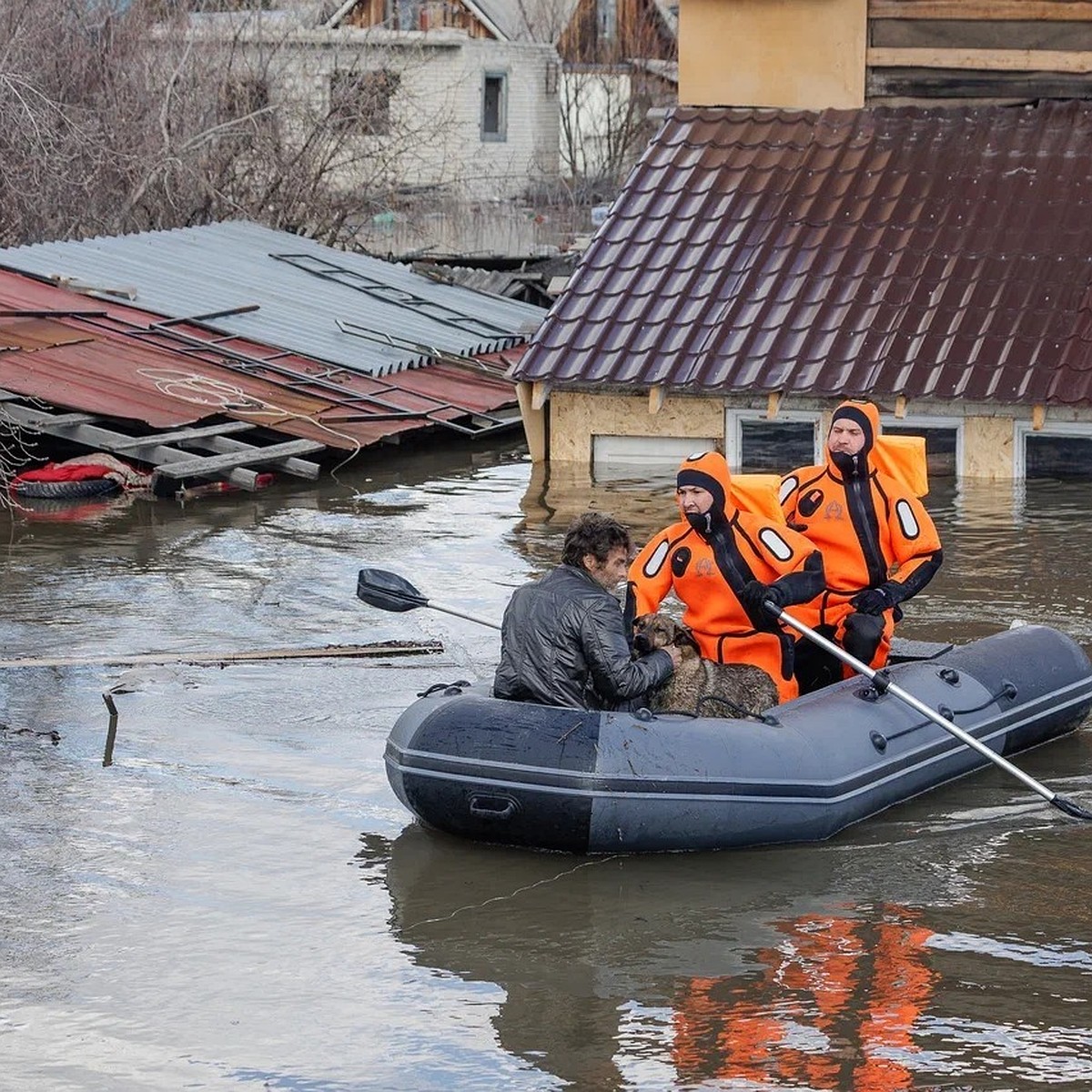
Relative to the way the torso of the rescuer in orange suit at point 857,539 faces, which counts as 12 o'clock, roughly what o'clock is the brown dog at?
The brown dog is roughly at 1 o'clock from the rescuer in orange suit.

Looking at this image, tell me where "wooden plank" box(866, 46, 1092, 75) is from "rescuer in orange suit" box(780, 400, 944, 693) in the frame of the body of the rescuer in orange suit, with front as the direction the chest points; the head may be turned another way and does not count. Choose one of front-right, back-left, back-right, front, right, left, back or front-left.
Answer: back

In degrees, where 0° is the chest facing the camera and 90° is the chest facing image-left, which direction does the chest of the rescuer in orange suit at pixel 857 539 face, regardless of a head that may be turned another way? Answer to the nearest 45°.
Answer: approximately 0°

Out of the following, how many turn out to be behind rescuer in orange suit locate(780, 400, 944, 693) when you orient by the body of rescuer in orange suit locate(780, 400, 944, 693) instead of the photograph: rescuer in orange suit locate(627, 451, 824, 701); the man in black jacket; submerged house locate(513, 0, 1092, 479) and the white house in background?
2

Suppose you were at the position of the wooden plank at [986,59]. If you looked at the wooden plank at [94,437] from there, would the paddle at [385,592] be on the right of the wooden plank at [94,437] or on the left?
left

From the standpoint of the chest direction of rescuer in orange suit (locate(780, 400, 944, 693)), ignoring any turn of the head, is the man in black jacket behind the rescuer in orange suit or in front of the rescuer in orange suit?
in front

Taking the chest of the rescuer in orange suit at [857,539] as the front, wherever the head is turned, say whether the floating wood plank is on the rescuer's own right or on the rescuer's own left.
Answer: on the rescuer's own right

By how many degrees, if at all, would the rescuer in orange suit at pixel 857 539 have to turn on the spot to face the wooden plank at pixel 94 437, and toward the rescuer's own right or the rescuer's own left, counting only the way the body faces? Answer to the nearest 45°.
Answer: approximately 135° to the rescuer's own right

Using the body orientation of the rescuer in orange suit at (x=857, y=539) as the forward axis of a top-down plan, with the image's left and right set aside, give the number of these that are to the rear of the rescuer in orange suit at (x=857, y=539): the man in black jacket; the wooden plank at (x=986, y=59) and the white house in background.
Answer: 2

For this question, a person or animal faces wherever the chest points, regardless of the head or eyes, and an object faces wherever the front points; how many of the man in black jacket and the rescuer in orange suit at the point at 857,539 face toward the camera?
1
